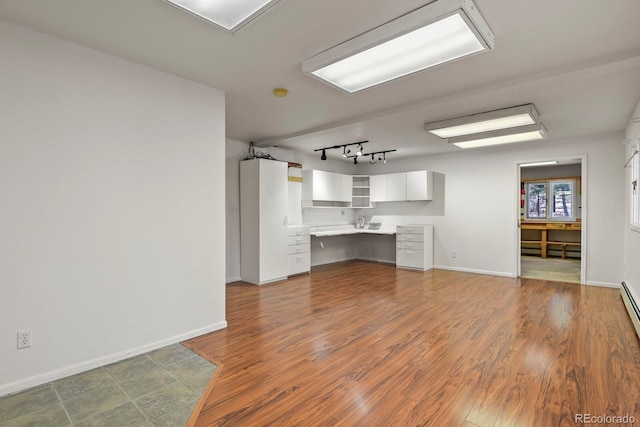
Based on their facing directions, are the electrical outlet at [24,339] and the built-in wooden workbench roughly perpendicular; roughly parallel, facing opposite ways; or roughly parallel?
roughly perpendicular

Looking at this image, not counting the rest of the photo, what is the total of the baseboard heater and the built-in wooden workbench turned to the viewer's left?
1

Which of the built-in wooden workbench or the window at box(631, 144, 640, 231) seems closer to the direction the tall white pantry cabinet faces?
the window

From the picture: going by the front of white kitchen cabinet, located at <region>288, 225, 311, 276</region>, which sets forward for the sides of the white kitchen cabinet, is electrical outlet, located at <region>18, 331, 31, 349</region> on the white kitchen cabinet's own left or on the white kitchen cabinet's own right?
on the white kitchen cabinet's own right

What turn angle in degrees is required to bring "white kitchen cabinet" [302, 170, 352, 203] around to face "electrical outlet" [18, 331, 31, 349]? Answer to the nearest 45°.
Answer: approximately 90° to its right

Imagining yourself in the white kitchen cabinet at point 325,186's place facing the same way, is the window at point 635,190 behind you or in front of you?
in front

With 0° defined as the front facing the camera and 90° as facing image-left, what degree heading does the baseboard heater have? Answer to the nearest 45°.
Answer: approximately 90°

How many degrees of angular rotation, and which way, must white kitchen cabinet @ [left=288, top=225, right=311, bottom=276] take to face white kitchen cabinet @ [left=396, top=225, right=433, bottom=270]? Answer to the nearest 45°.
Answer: approximately 45° to its left

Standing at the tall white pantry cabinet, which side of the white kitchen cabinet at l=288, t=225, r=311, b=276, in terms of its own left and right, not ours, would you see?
right

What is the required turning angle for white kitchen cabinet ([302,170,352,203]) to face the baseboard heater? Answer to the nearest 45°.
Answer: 0° — it already faces it

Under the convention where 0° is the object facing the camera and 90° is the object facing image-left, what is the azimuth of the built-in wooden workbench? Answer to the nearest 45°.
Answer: approximately 0°

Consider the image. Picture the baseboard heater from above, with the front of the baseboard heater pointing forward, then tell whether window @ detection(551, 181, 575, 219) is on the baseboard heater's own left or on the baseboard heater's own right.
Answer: on the baseboard heater's own right
